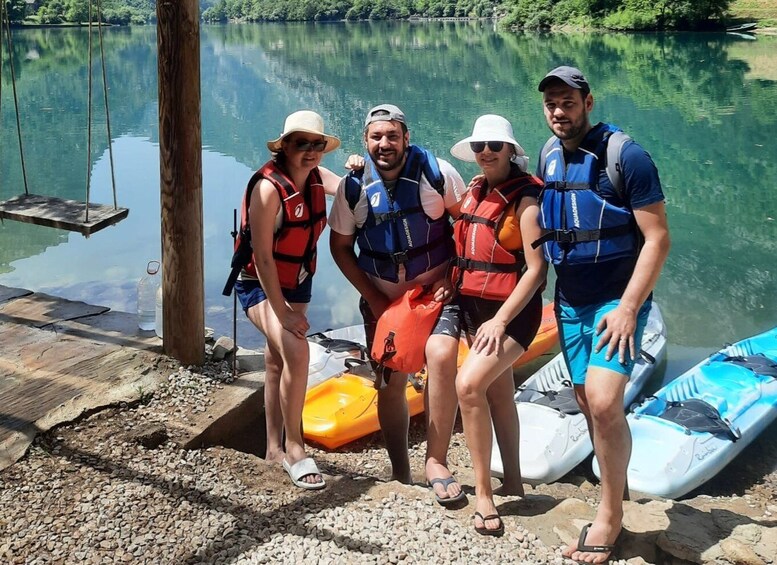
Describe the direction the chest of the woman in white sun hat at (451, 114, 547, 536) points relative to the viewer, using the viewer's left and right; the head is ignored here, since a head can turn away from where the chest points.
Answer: facing the viewer and to the left of the viewer

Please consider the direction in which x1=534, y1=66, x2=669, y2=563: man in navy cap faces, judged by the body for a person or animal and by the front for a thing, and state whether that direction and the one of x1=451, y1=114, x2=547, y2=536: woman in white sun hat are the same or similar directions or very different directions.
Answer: same or similar directions

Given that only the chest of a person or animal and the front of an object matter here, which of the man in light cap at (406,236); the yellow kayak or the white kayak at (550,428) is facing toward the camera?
the man in light cap

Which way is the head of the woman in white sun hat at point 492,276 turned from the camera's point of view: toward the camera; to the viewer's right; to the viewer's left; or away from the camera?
toward the camera

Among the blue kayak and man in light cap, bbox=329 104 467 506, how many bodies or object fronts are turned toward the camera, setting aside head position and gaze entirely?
1

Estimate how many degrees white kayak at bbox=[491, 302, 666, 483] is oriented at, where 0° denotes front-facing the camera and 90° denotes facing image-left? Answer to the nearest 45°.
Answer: approximately 225°

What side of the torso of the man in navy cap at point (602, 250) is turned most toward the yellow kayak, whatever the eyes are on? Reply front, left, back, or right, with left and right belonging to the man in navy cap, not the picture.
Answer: right

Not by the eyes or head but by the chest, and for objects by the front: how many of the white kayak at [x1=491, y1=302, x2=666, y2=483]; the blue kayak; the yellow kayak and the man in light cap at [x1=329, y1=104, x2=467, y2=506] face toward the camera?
1

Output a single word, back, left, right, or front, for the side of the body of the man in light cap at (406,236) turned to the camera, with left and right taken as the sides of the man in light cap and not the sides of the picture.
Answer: front

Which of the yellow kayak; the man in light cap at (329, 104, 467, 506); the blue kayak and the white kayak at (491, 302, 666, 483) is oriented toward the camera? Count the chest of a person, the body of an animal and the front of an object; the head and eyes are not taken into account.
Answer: the man in light cap

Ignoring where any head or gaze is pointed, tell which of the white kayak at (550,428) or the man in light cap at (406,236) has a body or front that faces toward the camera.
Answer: the man in light cap

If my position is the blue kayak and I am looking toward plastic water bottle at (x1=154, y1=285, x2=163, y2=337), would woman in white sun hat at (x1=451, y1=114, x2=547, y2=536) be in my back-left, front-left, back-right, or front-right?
front-left
